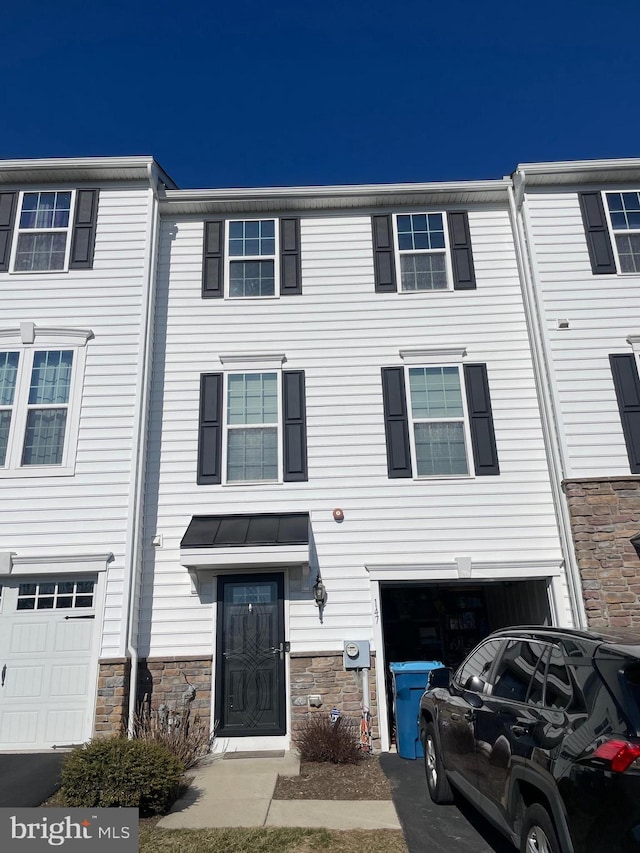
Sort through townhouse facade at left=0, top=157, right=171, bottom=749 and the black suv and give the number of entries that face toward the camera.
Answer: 1

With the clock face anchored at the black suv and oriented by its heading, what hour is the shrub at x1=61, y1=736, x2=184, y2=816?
The shrub is roughly at 11 o'clock from the black suv.

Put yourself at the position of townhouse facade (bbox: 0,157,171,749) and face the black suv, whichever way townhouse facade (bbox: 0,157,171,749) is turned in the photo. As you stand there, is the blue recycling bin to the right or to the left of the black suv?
left

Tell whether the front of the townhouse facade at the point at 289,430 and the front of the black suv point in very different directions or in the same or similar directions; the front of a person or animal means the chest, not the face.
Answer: very different directions

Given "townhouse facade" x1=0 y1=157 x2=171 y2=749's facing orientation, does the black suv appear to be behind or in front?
in front

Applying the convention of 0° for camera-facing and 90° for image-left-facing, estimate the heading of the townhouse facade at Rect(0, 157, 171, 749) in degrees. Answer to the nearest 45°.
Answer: approximately 0°

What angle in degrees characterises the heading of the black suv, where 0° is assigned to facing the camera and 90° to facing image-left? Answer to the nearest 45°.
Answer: approximately 135°

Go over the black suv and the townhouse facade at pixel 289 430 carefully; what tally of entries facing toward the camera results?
1

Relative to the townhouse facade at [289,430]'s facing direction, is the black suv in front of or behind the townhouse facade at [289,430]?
in front

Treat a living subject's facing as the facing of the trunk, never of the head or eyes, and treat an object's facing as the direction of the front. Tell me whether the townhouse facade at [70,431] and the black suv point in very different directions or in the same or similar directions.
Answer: very different directions
